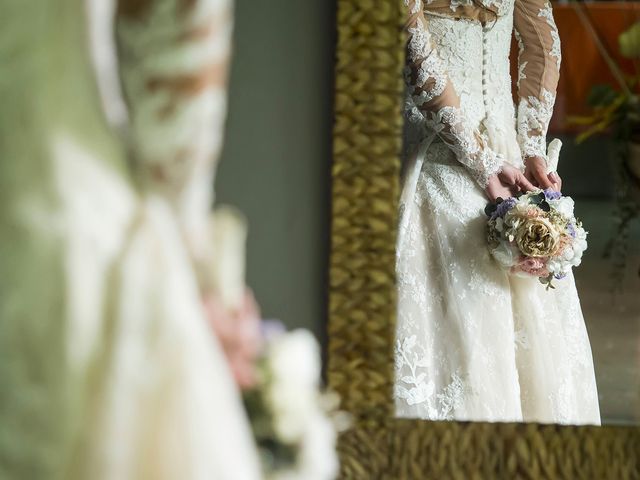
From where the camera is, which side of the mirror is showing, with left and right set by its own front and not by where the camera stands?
front
